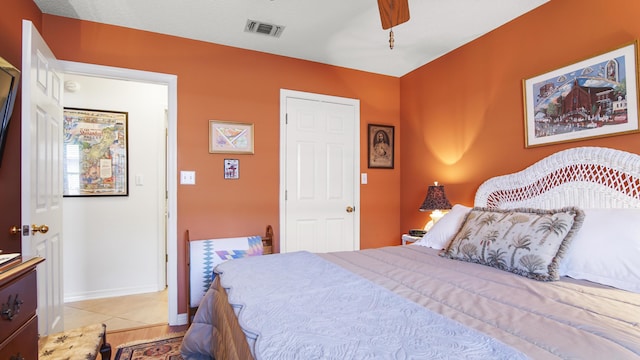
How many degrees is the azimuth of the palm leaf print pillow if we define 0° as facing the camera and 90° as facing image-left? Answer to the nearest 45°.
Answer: approximately 45°

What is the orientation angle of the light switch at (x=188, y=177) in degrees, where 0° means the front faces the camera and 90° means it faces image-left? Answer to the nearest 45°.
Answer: approximately 0°

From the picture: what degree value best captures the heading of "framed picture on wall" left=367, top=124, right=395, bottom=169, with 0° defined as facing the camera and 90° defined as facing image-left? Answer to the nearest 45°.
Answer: approximately 315°

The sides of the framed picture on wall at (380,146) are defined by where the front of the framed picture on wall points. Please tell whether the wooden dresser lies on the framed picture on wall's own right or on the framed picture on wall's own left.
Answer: on the framed picture on wall's own right

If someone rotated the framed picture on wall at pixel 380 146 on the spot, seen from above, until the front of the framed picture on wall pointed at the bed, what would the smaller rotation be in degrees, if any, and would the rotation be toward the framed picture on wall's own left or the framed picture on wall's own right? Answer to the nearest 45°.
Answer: approximately 45° to the framed picture on wall's own right

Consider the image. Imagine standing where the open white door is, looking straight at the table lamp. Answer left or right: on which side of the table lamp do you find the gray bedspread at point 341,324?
right

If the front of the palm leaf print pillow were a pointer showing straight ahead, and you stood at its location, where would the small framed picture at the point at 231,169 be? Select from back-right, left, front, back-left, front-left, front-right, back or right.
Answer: front-right

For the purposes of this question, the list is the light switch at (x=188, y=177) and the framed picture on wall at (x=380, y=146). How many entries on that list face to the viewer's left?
0

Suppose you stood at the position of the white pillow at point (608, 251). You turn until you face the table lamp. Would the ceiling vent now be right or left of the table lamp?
left

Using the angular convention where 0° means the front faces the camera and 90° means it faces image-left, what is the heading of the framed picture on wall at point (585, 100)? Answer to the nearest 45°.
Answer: approximately 45°

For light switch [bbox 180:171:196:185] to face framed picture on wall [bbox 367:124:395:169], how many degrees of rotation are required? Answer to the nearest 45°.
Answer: approximately 90° to its left
